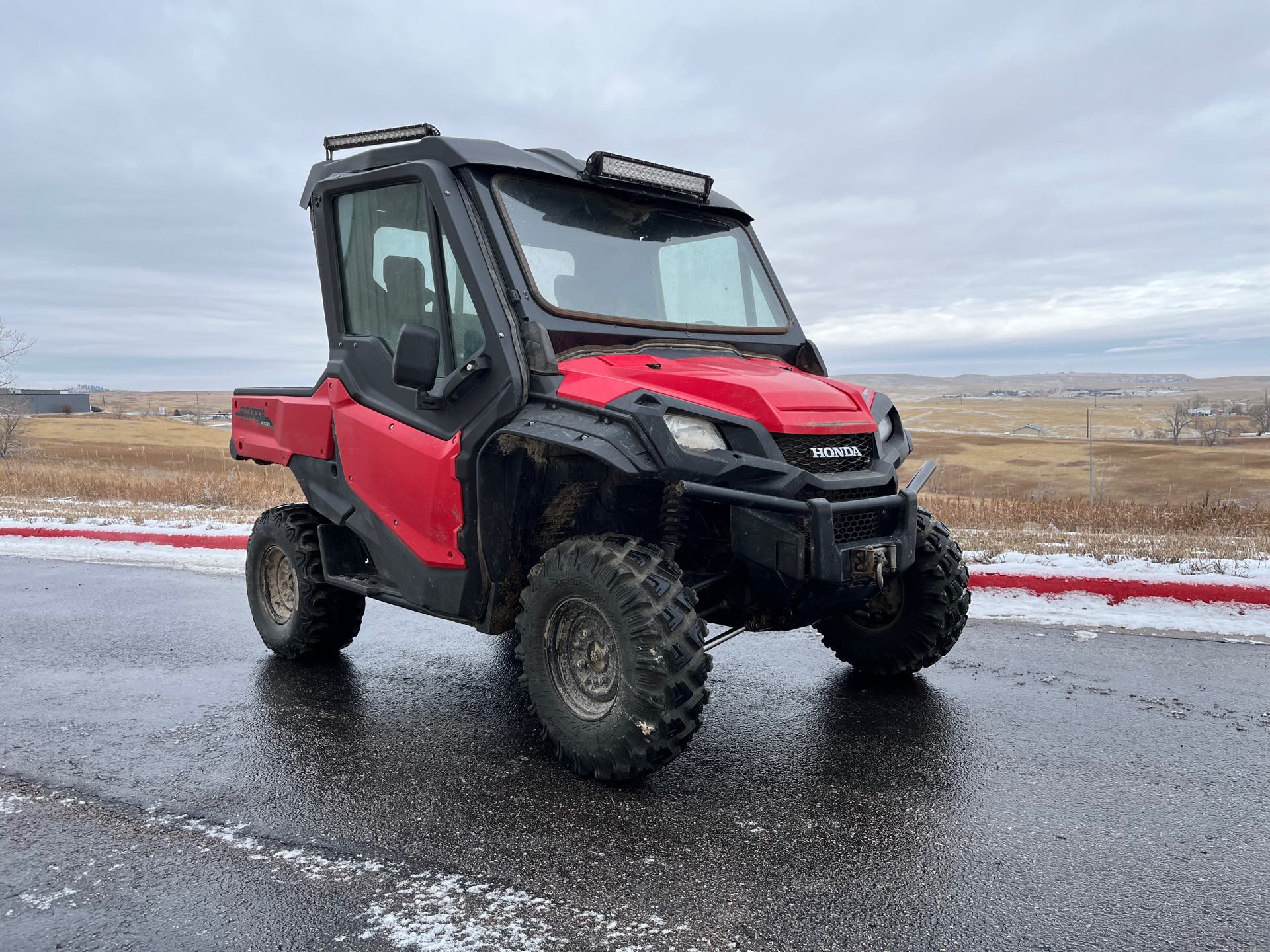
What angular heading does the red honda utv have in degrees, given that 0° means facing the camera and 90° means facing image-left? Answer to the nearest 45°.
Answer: approximately 315°
